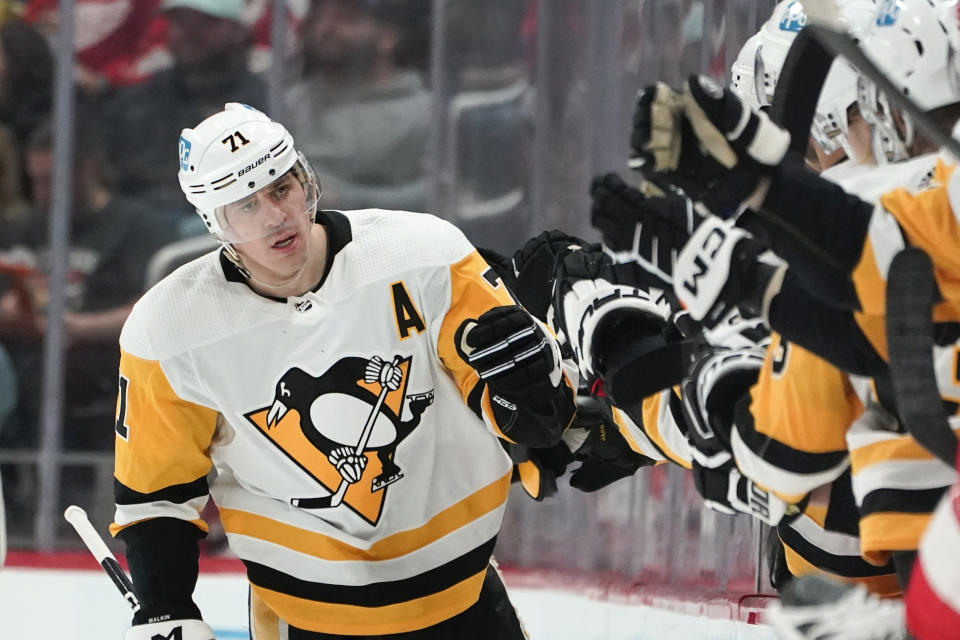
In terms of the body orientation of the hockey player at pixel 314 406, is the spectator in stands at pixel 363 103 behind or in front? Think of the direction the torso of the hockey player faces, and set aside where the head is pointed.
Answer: behind

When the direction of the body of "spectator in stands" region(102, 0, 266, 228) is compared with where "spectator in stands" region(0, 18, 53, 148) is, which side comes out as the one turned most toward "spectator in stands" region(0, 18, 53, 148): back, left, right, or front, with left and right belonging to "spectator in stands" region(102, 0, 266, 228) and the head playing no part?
right

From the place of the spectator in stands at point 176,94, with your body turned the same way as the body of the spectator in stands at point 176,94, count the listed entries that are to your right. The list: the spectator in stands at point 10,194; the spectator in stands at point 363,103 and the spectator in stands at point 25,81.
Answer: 2

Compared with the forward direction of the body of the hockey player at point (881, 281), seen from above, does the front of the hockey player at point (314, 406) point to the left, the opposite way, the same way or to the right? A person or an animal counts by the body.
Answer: to the left

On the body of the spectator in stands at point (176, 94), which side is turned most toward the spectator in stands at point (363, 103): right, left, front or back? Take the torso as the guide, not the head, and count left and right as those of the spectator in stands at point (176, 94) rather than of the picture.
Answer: left

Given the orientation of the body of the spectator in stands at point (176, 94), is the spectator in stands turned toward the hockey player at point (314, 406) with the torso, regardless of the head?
yes

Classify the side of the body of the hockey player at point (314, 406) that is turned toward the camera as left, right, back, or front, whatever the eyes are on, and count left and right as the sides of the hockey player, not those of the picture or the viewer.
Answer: front

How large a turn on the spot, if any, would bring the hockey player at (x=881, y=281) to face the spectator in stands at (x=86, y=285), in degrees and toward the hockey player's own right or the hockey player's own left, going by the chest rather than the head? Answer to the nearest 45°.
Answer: approximately 45° to the hockey player's own right

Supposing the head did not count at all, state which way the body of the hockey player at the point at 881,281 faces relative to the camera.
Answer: to the viewer's left

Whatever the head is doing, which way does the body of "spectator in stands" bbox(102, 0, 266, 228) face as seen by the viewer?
toward the camera
